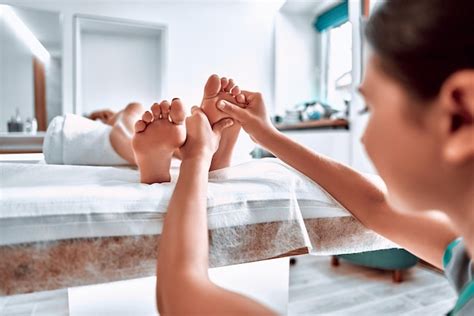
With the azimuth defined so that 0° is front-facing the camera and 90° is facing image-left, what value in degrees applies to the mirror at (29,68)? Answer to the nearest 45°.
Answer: approximately 315°

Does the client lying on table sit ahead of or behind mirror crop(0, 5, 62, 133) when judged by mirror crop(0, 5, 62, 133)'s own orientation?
ahead

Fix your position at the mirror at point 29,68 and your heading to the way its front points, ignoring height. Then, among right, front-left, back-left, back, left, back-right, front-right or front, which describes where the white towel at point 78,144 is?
front-right

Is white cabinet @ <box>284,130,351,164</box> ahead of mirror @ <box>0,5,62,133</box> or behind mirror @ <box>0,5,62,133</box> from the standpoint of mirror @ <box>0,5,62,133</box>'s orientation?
ahead

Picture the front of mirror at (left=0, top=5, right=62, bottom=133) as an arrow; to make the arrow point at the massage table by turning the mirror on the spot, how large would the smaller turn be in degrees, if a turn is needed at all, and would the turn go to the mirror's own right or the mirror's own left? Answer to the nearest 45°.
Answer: approximately 45° to the mirror's own right
